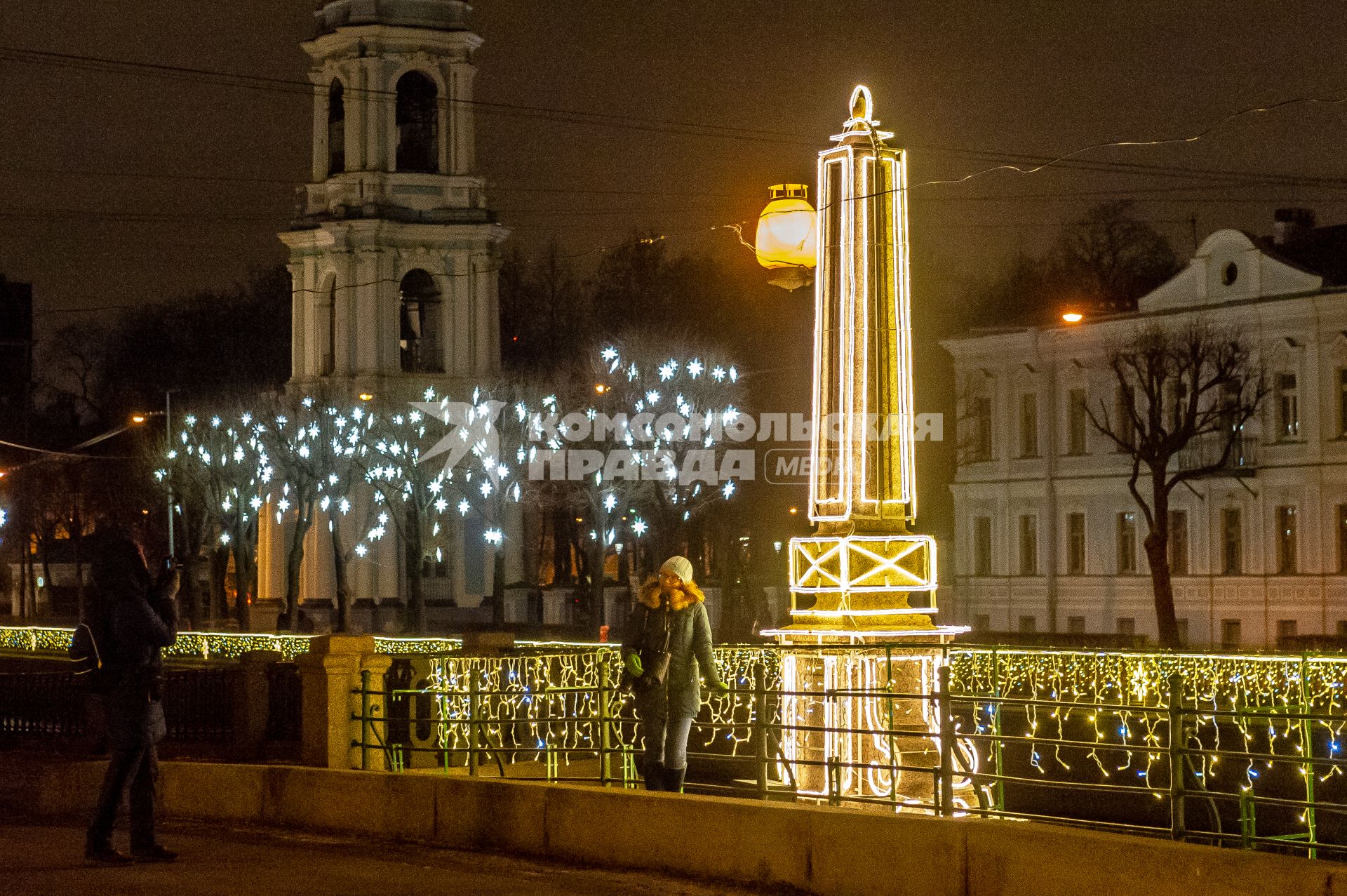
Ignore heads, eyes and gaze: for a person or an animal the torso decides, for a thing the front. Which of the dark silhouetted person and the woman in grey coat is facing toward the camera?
the woman in grey coat

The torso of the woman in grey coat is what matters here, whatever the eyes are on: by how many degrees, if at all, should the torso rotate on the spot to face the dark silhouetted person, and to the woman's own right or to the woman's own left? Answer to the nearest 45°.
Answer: approximately 45° to the woman's own right

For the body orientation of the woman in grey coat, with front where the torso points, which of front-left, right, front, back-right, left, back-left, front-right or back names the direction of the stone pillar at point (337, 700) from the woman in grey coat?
back-right

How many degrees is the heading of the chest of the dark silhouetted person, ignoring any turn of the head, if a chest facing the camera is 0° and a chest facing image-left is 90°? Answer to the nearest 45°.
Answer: approximately 270°

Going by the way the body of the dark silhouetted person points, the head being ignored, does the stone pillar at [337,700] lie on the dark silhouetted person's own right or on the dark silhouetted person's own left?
on the dark silhouetted person's own left

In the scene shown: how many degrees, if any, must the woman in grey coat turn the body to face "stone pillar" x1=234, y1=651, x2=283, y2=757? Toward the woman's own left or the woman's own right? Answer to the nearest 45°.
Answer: approximately 135° to the woman's own right

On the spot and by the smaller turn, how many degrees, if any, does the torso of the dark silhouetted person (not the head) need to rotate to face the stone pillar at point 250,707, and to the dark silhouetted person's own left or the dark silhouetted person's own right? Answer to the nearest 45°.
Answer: approximately 90° to the dark silhouetted person's own left

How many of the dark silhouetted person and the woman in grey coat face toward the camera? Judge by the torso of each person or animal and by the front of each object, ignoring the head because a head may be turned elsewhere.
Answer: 1

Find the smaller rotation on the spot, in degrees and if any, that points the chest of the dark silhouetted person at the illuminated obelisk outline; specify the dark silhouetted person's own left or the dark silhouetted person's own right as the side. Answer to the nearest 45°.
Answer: approximately 45° to the dark silhouetted person's own left

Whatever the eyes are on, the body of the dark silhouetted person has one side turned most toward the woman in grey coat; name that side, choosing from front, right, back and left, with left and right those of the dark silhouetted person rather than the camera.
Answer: front

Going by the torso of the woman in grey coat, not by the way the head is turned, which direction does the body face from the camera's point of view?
toward the camera
